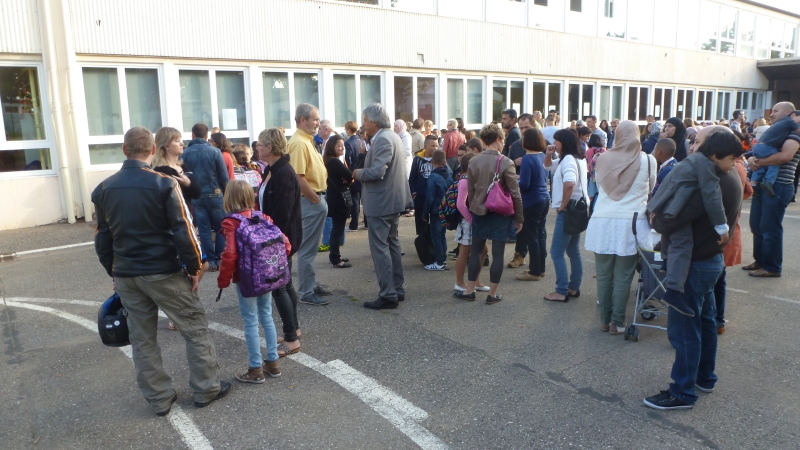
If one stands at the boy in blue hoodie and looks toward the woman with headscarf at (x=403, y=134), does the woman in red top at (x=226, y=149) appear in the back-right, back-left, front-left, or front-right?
front-left

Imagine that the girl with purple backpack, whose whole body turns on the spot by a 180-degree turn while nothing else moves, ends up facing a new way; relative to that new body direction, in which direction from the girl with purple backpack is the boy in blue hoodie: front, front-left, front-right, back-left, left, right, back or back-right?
left

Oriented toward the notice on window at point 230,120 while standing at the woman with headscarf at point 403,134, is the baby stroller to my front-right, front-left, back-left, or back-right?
back-left

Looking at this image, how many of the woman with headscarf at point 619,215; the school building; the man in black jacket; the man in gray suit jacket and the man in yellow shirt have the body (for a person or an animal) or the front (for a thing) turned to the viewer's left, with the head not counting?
1

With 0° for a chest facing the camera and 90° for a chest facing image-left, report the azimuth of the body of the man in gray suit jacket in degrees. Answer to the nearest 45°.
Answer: approximately 90°

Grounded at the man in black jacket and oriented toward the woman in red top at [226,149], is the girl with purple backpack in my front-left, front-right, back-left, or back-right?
front-right

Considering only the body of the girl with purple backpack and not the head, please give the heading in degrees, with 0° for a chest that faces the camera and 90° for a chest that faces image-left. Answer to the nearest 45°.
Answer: approximately 135°

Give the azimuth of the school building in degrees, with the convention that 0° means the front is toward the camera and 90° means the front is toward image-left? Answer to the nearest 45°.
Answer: approximately 315°

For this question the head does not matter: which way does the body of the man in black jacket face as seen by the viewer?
away from the camera

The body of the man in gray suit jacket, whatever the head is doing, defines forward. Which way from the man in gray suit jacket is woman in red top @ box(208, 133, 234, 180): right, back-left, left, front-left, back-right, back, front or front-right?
front-right

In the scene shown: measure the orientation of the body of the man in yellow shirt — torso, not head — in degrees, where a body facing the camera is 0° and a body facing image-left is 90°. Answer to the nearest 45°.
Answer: approximately 270°
